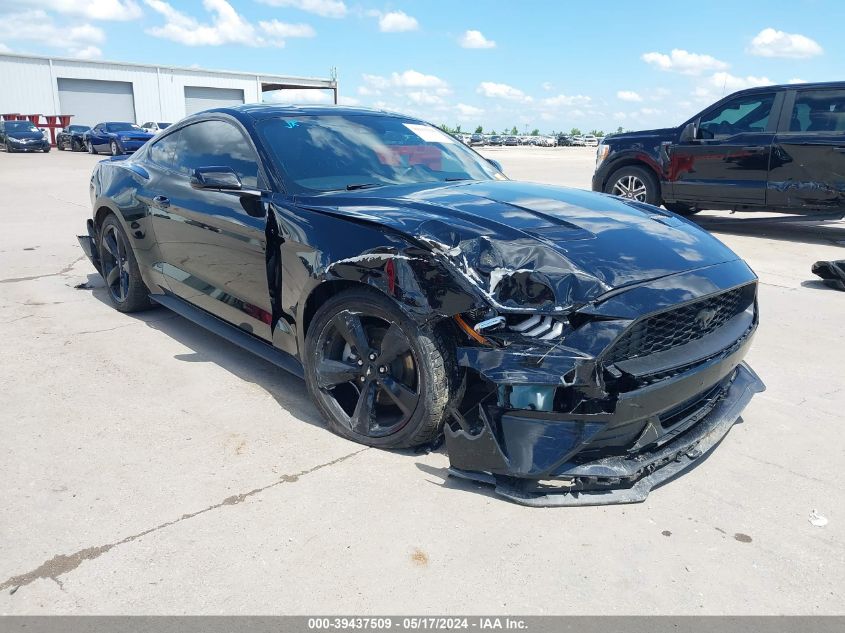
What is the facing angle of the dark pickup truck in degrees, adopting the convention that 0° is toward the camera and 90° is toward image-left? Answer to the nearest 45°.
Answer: approximately 90°

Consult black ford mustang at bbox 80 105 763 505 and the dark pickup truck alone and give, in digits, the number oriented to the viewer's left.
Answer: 1

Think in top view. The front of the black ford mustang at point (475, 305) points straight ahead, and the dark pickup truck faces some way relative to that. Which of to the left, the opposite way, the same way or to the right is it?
the opposite way

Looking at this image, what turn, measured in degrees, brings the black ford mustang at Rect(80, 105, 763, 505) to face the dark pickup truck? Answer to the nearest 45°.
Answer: approximately 90° to its left

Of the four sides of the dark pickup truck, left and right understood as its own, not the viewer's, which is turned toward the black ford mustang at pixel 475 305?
left

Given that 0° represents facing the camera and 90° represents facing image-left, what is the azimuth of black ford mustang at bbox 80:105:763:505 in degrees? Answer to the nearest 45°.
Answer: approximately 315°

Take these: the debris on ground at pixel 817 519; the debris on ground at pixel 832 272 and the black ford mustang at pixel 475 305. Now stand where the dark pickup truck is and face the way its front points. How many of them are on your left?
3

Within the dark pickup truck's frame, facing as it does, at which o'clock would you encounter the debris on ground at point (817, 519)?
The debris on ground is roughly at 9 o'clock from the dark pickup truck.

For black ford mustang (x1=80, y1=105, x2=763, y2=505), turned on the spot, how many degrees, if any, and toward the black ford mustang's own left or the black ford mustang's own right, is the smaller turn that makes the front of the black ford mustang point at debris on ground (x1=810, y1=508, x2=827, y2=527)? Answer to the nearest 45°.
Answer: approximately 45° to the black ford mustang's own left
